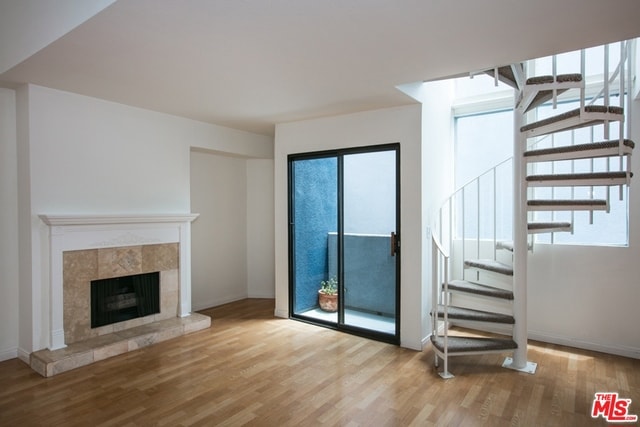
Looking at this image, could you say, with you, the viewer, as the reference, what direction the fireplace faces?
facing the viewer and to the right of the viewer

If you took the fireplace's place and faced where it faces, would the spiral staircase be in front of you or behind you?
in front
